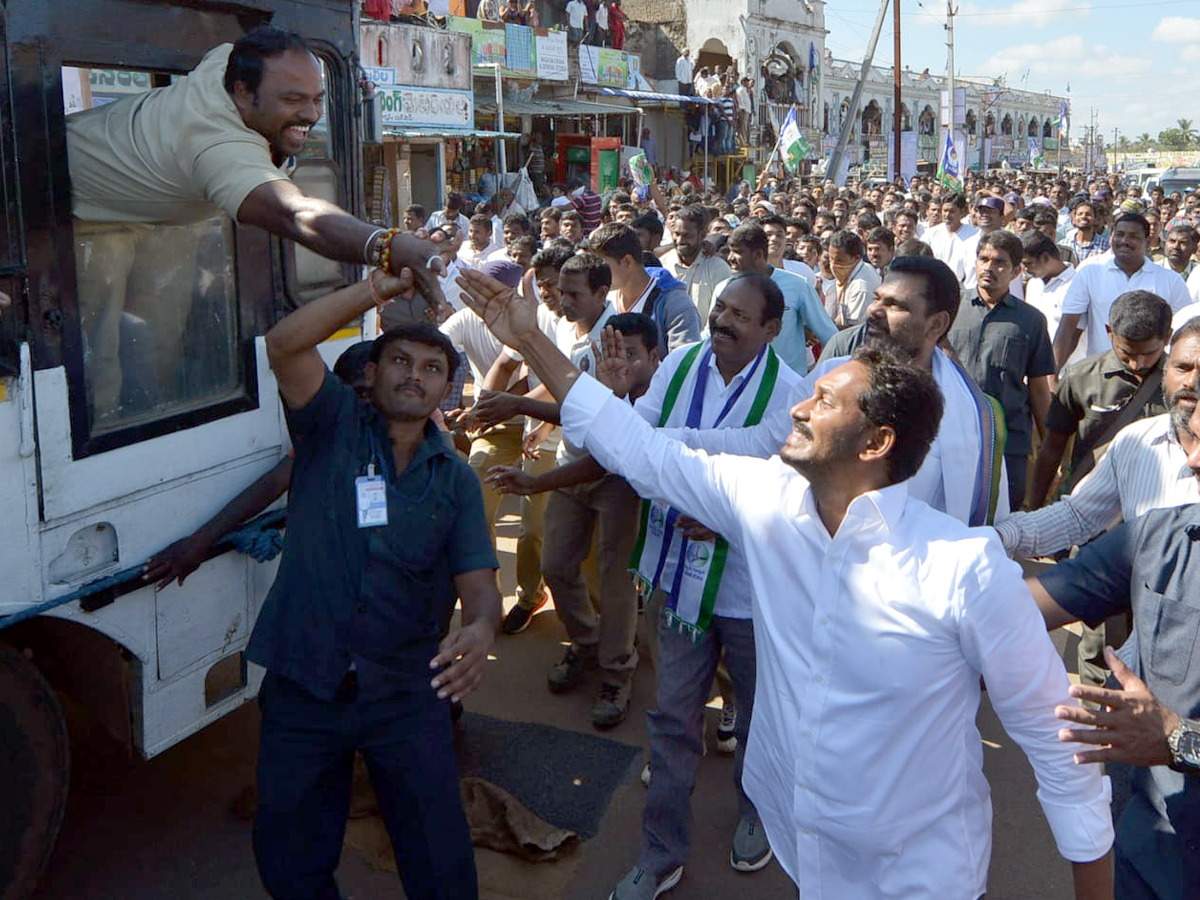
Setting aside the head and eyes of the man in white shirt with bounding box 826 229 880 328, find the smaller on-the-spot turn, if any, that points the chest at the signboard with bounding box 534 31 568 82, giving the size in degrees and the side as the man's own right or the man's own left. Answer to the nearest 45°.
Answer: approximately 135° to the man's own right

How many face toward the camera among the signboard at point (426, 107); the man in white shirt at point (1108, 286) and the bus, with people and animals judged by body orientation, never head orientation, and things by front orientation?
2

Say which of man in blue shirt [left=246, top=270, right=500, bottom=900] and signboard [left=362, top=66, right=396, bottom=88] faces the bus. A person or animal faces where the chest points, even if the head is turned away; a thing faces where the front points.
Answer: the signboard

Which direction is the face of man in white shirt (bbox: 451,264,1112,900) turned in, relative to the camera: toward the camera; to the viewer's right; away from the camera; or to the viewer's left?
to the viewer's left

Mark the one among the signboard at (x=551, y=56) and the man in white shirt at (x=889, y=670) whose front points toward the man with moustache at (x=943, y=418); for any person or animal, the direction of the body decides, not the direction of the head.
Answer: the signboard

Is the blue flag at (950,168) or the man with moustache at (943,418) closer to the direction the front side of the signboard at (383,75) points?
the man with moustache

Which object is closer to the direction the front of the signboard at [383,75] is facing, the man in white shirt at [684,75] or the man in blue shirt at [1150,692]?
the man in blue shirt

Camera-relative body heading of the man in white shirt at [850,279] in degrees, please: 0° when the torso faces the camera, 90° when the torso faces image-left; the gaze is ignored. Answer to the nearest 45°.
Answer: approximately 45°

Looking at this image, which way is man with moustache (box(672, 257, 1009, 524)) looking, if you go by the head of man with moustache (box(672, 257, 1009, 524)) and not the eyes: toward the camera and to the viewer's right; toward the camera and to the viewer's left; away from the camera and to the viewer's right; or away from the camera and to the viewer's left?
toward the camera and to the viewer's left

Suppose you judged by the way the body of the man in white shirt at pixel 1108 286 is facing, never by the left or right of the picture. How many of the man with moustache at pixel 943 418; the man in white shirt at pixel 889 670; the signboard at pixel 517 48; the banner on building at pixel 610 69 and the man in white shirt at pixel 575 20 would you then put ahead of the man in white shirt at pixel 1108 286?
2

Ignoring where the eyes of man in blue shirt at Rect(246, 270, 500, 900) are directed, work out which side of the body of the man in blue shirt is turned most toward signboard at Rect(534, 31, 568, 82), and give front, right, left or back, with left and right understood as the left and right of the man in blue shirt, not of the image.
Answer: back

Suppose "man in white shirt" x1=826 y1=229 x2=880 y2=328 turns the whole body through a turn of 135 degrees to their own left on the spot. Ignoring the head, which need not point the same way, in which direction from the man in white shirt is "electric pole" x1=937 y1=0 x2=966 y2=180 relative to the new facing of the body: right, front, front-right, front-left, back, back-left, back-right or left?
left
